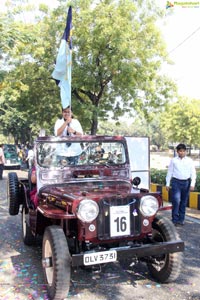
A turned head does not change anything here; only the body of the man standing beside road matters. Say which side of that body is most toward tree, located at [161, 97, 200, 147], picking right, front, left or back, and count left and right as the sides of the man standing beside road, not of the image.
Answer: back

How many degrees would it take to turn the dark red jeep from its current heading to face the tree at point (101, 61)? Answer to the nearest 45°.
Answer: approximately 135° to its left

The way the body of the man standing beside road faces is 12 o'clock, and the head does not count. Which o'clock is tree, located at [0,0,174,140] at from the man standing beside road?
The tree is roughly at 5 o'clock from the man standing beside road.

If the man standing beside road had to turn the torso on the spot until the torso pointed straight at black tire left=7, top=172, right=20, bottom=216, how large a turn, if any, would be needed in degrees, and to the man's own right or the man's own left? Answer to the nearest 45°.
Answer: approximately 45° to the man's own right

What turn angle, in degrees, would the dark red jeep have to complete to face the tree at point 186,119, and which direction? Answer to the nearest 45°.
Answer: approximately 135° to its left

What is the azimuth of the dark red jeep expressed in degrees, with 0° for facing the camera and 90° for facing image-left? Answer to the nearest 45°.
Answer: approximately 315°

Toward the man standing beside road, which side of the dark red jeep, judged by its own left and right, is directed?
left
